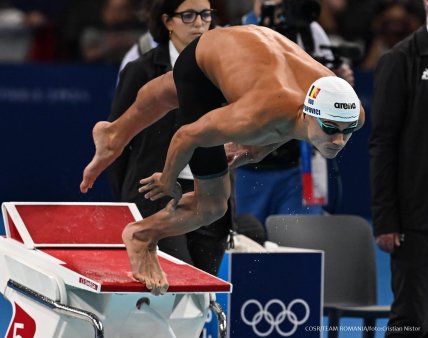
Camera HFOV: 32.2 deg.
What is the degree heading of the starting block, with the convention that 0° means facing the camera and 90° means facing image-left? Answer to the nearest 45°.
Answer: approximately 315°
